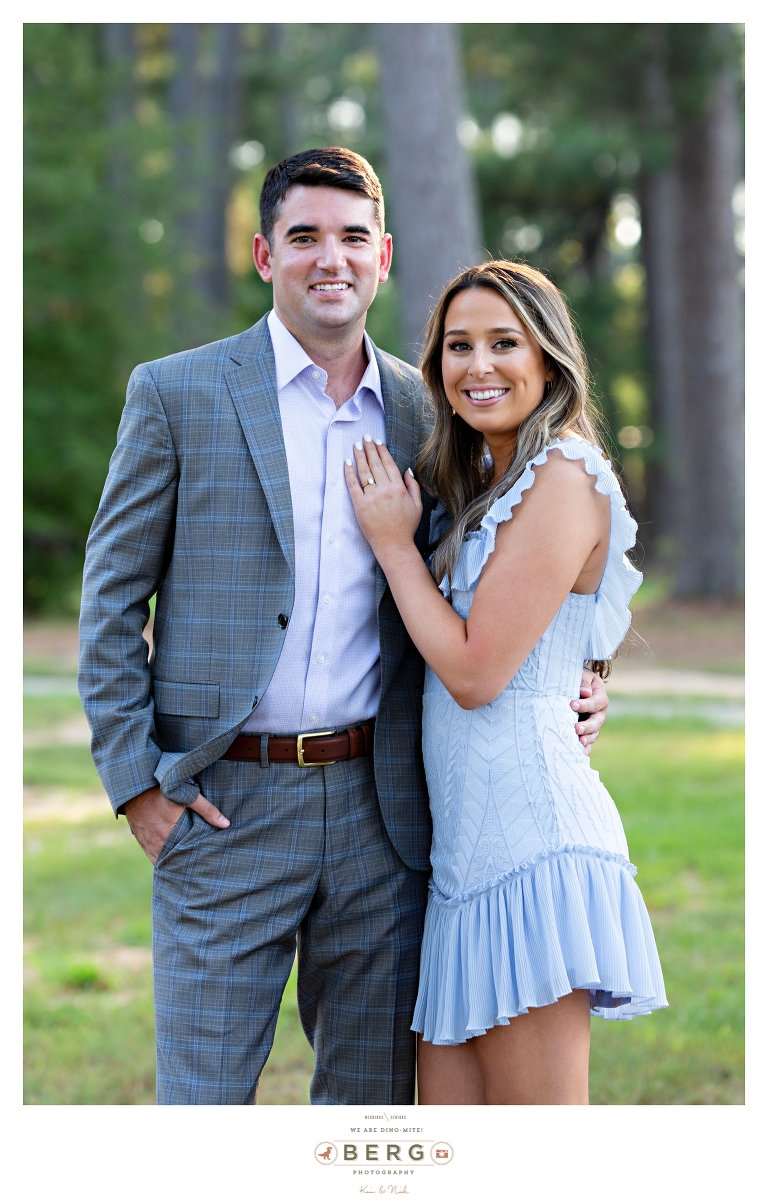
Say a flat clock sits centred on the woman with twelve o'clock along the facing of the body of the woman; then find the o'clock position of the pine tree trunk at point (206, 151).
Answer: The pine tree trunk is roughly at 4 o'clock from the woman.

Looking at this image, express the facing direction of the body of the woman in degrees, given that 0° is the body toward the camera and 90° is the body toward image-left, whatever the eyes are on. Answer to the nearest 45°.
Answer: approximately 45°

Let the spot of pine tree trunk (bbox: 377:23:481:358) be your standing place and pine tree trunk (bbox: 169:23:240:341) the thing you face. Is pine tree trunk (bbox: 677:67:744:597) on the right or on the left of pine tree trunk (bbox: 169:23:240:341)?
right

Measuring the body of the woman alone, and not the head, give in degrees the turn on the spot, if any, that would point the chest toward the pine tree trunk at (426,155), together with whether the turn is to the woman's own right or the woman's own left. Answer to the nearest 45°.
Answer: approximately 135° to the woman's own right

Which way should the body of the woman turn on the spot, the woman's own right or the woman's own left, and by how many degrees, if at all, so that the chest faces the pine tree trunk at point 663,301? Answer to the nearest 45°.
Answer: approximately 135° to the woman's own right

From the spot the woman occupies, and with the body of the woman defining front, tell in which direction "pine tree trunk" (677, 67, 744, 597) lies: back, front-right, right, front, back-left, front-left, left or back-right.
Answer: back-right
